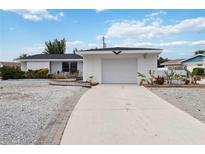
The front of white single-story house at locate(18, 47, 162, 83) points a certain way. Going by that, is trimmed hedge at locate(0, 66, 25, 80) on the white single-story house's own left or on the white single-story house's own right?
on the white single-story house's own right

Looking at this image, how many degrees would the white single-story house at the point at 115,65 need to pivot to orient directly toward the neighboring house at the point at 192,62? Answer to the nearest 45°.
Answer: approximately 135° to its left

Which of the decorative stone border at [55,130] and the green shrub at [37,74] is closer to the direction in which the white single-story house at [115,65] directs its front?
the decorative stone border

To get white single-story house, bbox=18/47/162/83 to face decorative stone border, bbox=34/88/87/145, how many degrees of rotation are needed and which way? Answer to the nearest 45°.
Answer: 0° — it already faces it

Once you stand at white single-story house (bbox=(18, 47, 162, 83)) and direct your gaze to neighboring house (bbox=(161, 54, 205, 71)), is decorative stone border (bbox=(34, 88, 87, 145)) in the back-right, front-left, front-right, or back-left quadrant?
back-right

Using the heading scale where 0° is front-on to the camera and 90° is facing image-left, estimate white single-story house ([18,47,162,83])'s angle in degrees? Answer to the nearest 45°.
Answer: approximately 0°
